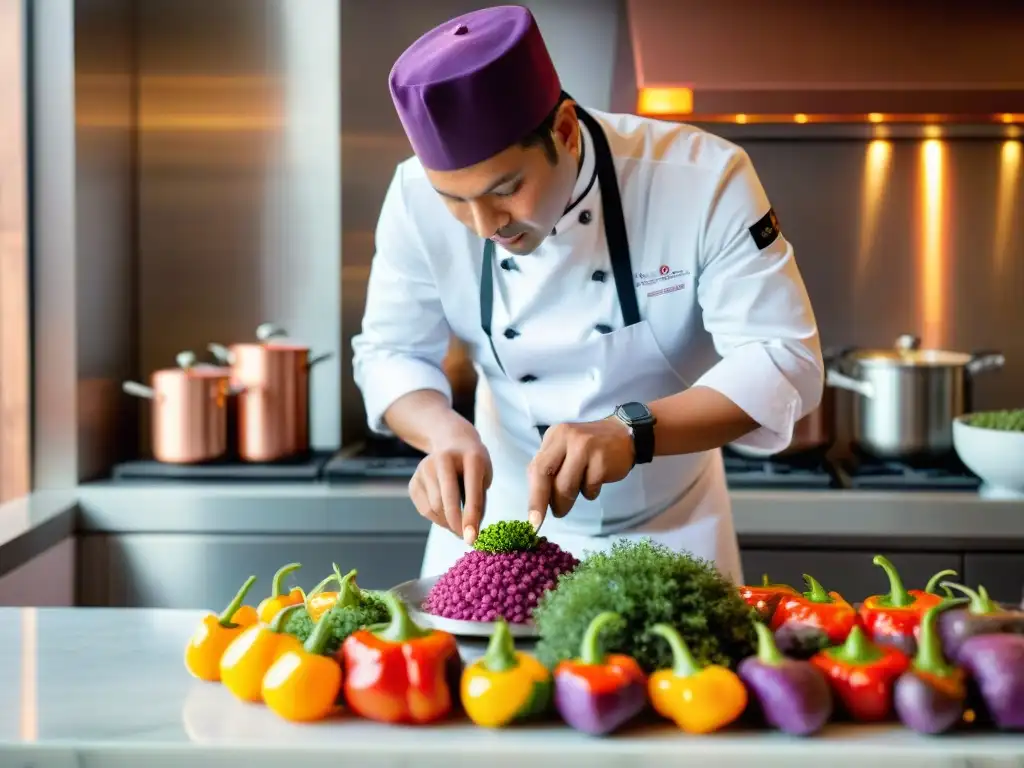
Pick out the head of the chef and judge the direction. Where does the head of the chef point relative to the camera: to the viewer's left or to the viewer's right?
to the viewer's left

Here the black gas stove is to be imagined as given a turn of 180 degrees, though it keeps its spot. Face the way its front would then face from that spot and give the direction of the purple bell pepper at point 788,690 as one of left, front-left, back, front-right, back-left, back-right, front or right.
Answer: back

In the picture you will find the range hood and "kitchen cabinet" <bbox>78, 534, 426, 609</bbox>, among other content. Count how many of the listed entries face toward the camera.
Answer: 2

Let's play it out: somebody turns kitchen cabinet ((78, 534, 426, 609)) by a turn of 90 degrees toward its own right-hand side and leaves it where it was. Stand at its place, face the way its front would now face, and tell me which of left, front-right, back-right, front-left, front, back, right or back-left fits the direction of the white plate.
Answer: left

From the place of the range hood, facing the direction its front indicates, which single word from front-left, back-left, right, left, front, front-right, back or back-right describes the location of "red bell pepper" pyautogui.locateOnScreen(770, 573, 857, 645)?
front

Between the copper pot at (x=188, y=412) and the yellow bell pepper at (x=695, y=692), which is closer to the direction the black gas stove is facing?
the yellow bell pepper

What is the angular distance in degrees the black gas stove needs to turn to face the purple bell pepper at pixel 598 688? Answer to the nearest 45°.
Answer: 0° — it already faces it

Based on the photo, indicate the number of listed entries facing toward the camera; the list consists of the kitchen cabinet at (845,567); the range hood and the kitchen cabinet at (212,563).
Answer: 3

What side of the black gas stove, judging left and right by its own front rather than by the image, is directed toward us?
front

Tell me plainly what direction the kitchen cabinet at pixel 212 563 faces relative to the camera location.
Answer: facing the viewer

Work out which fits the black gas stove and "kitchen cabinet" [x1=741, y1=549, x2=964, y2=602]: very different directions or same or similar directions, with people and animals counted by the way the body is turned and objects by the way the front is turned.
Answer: same or similar directions

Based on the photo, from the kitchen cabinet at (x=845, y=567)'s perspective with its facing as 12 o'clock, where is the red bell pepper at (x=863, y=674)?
The red bell pepper is roughly at 12 o'clock from the kitchen cabinet.

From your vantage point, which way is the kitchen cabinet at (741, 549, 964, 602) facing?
toward the camera

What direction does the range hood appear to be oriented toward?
toward the camera
